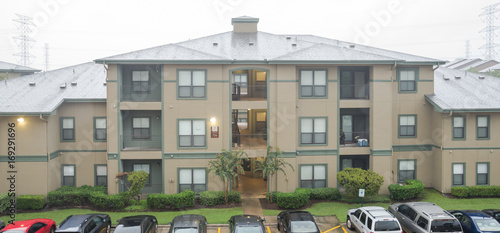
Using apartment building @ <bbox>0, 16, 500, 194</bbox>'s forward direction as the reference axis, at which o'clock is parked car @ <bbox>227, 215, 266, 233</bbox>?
The parked car is roughly at 12 o'clock from the apartment building.

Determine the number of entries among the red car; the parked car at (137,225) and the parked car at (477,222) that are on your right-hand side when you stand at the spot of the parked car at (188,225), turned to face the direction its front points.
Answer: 1

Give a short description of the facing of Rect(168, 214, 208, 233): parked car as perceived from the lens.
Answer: facing away from the viewer

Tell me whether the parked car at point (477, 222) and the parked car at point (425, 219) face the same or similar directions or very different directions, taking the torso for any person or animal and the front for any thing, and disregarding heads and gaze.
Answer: same or similar directions

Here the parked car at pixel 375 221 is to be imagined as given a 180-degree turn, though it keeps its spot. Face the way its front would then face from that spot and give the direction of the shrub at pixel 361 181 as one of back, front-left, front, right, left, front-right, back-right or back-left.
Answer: back-left

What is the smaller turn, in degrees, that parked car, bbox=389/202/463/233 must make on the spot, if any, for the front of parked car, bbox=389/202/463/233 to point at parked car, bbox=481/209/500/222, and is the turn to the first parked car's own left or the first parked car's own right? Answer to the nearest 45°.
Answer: approximately 90° to the first parked car's own right

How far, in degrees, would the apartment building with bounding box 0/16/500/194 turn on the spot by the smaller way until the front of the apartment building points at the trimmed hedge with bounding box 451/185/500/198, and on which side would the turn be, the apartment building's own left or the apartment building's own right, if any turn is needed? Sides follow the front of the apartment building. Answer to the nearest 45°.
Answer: approximately 90° to the apartment building's own left

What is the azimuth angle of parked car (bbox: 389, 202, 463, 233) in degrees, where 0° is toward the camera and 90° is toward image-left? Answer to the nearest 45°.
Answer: approximately 135°

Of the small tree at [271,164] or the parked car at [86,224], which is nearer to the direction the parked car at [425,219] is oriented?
the small tree

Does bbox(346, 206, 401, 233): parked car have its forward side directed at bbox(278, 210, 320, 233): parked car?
no

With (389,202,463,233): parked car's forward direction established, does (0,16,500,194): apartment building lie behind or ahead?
ahead

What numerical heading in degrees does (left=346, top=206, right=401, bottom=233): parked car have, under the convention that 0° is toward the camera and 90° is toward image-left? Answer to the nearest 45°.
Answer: approximately 135°

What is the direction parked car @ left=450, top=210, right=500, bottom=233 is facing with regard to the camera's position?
facing away from the viewer and to the left of the viewer

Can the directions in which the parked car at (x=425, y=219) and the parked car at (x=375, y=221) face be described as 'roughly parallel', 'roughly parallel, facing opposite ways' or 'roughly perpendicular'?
roughly parallel

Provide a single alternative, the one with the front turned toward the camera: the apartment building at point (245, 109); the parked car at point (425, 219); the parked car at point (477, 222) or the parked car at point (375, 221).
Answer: the apartment building

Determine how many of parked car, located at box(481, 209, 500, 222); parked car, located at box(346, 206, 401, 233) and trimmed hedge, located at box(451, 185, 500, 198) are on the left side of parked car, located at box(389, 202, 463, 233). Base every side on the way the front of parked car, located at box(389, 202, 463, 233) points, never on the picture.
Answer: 1

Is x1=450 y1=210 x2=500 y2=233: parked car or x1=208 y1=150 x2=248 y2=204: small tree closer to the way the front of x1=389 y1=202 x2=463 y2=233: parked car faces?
the small tree

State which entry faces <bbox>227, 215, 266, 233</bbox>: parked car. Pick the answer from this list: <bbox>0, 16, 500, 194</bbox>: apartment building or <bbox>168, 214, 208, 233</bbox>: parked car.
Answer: the apartment building

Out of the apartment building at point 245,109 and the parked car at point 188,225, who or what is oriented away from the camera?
the parked car

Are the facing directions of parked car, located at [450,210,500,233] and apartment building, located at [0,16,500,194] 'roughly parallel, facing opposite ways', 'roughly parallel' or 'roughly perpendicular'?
roughly parallel, facing opposite ways

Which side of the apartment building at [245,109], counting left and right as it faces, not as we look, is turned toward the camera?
front

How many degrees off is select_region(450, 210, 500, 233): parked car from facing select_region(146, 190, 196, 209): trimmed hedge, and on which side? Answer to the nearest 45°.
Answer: approximately 45° to its left
